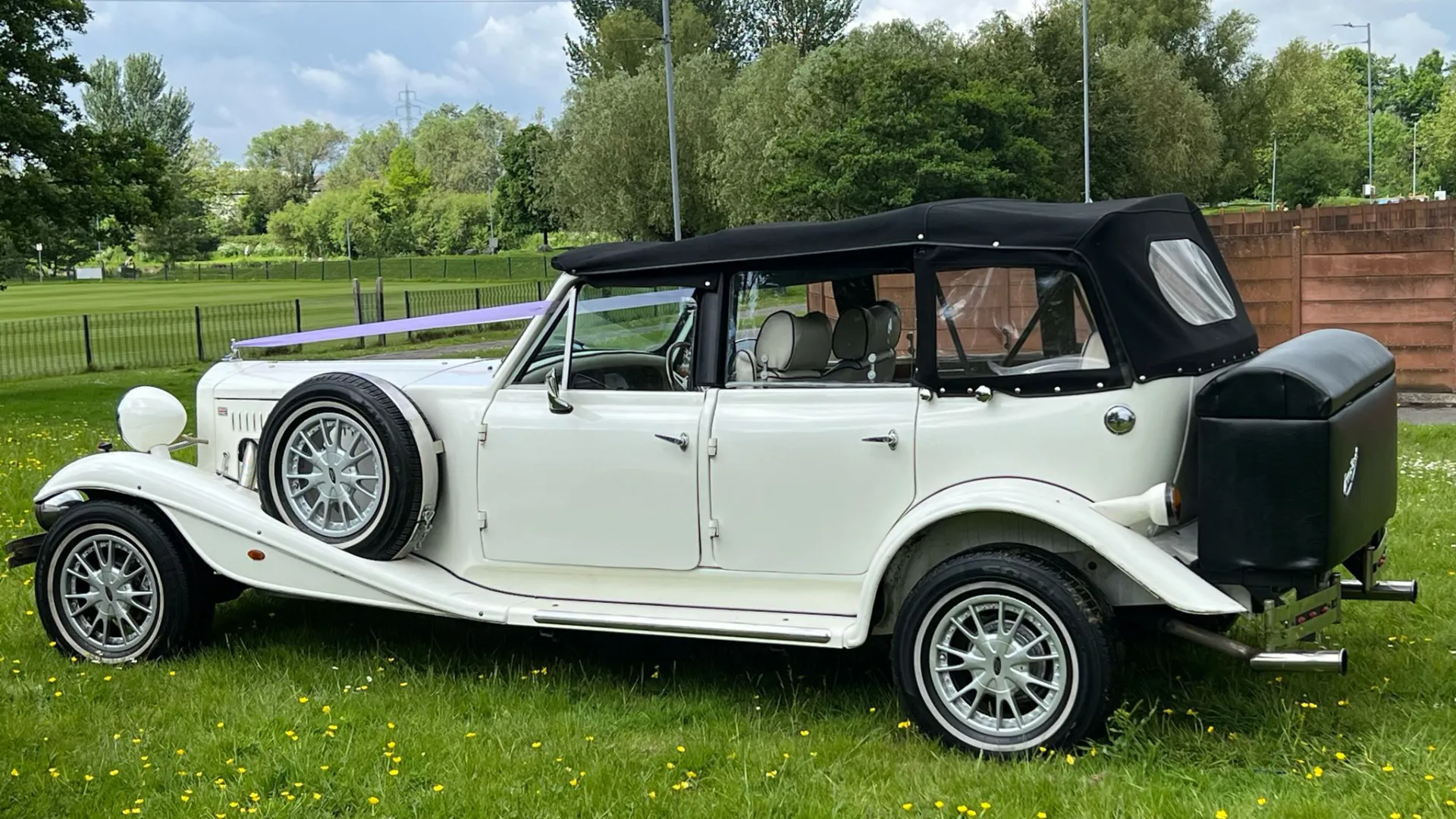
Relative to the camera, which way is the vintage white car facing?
to the viewer's left

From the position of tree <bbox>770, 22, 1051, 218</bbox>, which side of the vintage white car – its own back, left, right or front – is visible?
right

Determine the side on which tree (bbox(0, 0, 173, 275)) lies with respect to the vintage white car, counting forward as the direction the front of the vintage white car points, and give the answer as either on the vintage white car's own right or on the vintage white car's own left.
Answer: on the vintage white car's own right
